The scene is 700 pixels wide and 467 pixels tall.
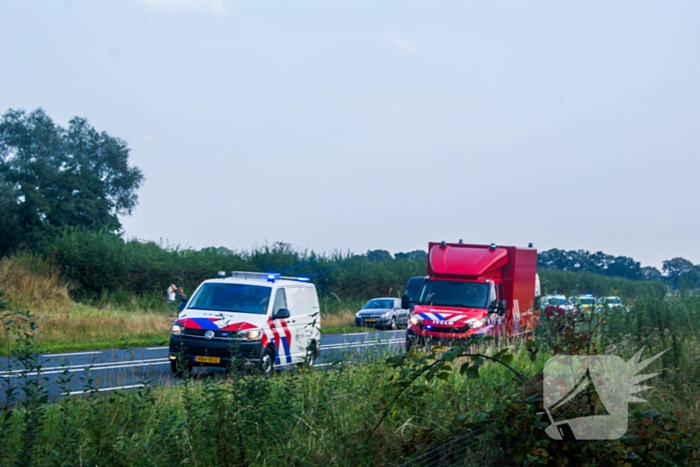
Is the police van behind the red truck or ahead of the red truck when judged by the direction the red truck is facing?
ahead

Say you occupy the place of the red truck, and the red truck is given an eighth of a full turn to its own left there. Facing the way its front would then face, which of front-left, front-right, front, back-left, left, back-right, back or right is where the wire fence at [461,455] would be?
front

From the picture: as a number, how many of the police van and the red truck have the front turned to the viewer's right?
0

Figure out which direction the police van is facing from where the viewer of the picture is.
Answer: facing the viewer and to the left of the viewer

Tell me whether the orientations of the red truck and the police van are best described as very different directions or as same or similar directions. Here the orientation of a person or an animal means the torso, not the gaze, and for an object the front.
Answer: same or similar directions

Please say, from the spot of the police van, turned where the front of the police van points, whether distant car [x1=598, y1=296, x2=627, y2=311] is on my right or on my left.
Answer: on my left

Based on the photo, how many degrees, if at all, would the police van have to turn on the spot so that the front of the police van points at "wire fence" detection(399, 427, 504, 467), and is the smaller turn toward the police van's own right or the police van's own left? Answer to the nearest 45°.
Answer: approximately 45° to the police van's own left

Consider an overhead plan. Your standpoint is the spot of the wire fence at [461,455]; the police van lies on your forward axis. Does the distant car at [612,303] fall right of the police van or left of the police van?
right
